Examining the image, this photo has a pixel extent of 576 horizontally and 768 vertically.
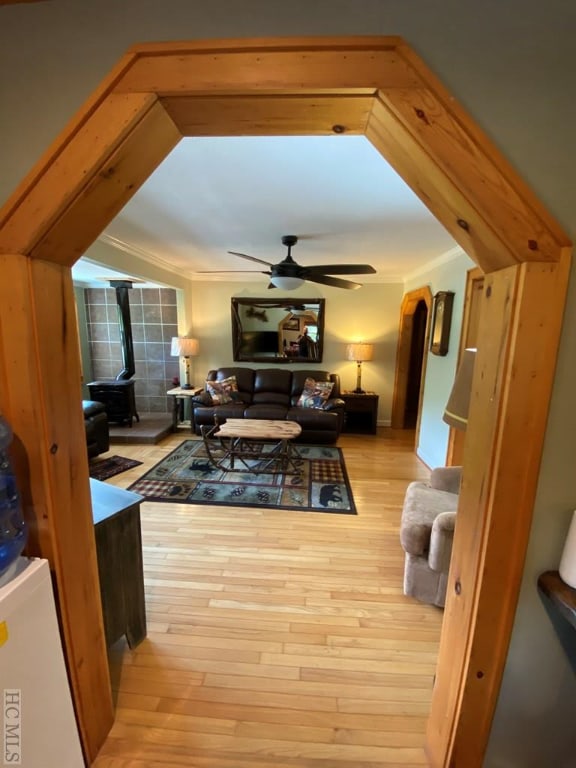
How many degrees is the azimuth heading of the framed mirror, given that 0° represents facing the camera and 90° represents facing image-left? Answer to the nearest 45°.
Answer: approximately 0°

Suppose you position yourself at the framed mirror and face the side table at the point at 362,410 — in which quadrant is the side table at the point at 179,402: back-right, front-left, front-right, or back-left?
back-right

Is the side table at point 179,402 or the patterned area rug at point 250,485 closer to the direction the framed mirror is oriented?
the patterned area rug

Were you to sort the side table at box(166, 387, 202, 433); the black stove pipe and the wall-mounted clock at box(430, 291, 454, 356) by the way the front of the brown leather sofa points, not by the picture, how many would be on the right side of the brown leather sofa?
2

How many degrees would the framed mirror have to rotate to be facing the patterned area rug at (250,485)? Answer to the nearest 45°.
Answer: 0° — it already faces it

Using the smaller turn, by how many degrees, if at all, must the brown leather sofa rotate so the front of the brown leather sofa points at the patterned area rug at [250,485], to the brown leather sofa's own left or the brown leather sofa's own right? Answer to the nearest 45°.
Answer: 0° — it already faces it

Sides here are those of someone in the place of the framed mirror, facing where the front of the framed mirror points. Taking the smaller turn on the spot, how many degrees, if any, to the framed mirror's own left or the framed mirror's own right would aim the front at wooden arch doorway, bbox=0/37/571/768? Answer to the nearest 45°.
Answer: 0° — it already faces it

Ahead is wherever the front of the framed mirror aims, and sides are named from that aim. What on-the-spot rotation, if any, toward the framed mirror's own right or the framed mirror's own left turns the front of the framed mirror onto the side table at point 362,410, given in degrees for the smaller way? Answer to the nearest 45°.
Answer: approximately 90° to the framed mirror's own left

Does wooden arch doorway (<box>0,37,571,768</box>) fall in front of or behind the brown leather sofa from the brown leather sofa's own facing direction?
in front

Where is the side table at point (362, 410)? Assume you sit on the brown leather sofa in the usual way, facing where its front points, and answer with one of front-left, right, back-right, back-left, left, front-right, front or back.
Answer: left

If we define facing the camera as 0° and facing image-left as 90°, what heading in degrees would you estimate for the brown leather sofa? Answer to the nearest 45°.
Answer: approximately 0°

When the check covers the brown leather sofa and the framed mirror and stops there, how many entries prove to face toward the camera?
2
